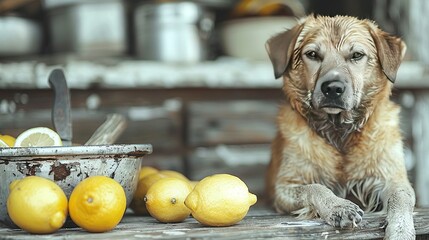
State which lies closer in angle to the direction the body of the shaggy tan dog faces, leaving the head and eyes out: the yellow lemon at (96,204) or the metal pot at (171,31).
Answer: the yellow lemon

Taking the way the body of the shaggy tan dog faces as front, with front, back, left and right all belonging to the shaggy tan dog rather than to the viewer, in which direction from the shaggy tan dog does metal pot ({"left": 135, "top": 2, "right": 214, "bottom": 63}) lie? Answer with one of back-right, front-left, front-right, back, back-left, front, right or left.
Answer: back-right

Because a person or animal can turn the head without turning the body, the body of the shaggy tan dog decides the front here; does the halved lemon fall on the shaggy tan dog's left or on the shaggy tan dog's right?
on the shaggy tan dog's right

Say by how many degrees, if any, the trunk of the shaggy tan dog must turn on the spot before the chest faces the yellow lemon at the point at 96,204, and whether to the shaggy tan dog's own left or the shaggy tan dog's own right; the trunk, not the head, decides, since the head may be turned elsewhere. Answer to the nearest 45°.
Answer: approximately 45° to the shaggy tan dog's own right

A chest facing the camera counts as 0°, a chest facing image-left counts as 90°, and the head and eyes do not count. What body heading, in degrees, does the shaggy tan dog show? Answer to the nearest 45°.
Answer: approximately 0°

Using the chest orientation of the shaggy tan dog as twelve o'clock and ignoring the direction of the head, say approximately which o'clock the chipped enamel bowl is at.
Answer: The chipped enamel bowl is roughly at 2 o'clock from the shaggy tan dog.

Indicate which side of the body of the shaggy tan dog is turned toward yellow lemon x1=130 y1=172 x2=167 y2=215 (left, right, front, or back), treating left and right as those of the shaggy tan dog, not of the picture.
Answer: right
